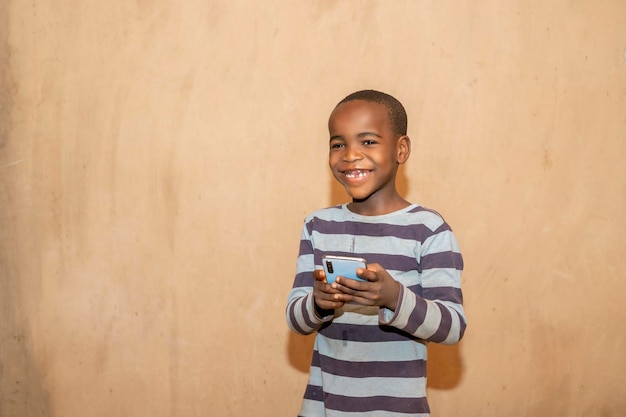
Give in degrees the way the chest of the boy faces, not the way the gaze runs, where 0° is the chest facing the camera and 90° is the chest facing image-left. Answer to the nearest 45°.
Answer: approximately 45°
